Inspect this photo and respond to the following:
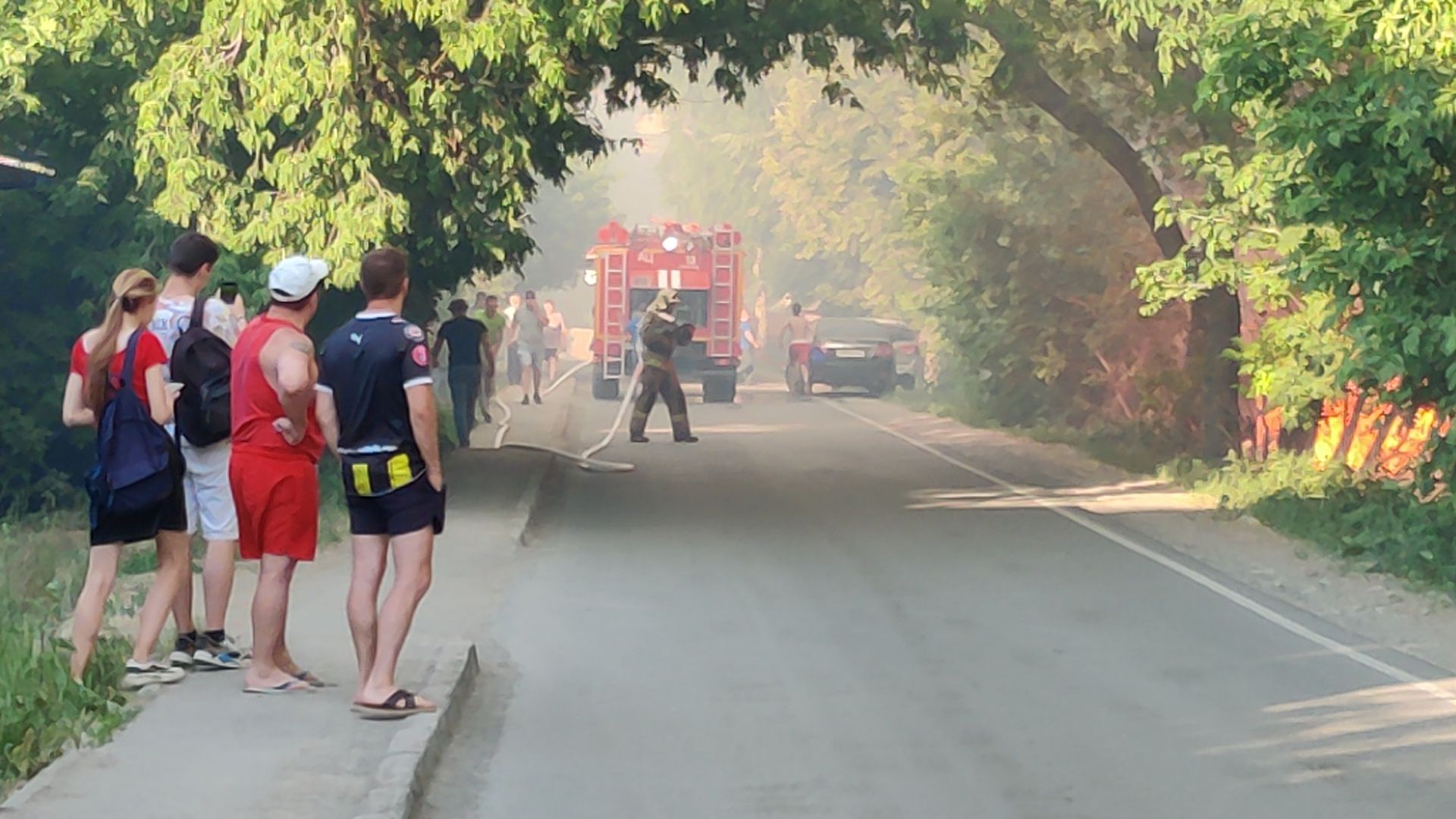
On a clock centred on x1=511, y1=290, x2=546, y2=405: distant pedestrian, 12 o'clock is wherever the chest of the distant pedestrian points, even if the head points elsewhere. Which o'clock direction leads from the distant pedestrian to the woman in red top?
The woman in red top is roughly at 12 o'clock from the distant pedestrian.

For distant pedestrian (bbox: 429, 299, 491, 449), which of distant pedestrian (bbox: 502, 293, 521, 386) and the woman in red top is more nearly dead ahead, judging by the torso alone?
the distant pedestrian

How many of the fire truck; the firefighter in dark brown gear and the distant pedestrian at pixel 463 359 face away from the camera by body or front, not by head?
2

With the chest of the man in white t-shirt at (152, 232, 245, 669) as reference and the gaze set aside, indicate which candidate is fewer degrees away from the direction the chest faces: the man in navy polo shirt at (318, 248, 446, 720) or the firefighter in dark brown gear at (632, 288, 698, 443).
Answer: the firefighter in dark brown gear

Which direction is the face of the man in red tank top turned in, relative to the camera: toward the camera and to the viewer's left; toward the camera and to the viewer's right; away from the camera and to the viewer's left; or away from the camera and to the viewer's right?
away from the camera and to the viewer's right

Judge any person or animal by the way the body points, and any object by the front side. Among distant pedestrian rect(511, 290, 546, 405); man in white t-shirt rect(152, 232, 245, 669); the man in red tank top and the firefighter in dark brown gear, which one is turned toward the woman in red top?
the distant pedestrian

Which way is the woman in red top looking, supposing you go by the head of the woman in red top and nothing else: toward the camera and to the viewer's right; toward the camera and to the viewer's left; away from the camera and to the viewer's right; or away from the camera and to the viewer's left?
away from the camera and to the viewer's right

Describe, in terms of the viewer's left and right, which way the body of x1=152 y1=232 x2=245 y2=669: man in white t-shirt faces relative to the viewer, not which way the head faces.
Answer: facing away from the viewer and to the right of the viewer

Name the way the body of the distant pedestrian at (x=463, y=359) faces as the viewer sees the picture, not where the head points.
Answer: away from the camera

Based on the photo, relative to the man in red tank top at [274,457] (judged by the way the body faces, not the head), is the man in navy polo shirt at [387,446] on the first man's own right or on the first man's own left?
on the first man's own right

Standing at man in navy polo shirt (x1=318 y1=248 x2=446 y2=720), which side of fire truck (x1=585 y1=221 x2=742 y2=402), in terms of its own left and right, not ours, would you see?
back
